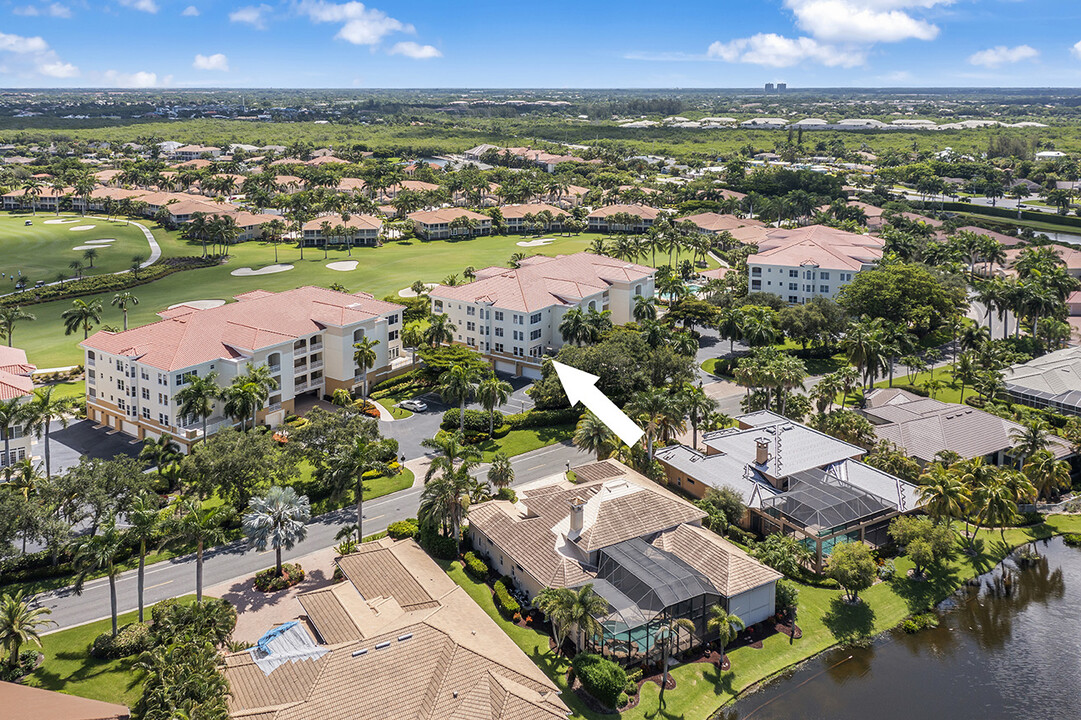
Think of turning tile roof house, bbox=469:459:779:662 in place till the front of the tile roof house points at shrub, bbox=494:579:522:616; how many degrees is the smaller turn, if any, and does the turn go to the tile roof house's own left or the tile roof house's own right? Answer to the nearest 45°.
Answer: approximately 45° to the tile roof house's own left

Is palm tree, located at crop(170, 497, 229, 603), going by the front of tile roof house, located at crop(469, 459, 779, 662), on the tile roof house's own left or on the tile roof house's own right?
on the tile roof house's own left

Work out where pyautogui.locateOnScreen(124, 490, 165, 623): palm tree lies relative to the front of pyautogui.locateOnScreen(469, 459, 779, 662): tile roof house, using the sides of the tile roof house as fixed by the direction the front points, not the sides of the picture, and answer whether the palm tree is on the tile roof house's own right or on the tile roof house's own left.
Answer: on the tile roof house's own left

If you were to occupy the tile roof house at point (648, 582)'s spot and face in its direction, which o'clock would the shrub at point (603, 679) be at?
The shrub is roughly at 8 o'clock from the tile roof house.

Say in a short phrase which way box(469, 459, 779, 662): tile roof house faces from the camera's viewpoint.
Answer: facing away from the viewer and to the left of the viewer

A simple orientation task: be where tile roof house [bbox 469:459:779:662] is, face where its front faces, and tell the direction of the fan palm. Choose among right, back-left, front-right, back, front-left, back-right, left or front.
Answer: front-left

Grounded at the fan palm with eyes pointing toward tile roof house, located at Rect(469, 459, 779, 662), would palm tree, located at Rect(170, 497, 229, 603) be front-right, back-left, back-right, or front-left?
back-right

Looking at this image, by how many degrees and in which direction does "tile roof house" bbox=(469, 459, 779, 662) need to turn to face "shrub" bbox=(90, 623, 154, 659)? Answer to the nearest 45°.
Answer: approximately 45° to its left
